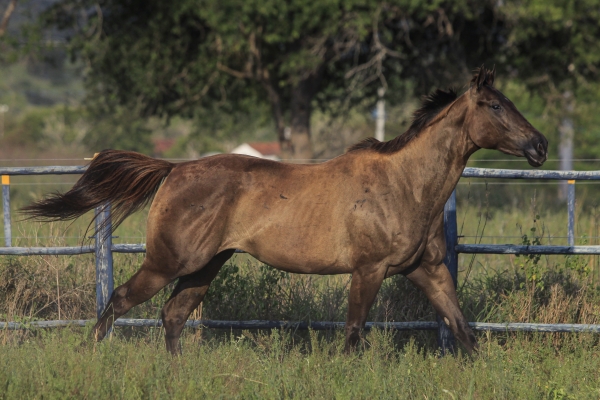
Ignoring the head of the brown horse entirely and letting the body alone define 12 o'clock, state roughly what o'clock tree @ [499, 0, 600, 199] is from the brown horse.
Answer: The tree is roughly at 10 o'clock from the brown horse.

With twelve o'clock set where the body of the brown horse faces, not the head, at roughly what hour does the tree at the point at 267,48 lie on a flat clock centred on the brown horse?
The tree is roughly at 9 o'clock from the brown horse.

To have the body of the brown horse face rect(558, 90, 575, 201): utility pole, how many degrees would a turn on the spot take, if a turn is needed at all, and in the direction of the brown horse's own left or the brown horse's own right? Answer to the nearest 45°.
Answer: approximately 45° to the brown horse's own left

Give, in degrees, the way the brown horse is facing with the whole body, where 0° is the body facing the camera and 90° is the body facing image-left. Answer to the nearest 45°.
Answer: approximately 270°

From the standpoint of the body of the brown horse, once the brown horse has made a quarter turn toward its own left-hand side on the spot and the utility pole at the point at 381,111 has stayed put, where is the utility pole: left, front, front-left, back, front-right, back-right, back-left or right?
front
